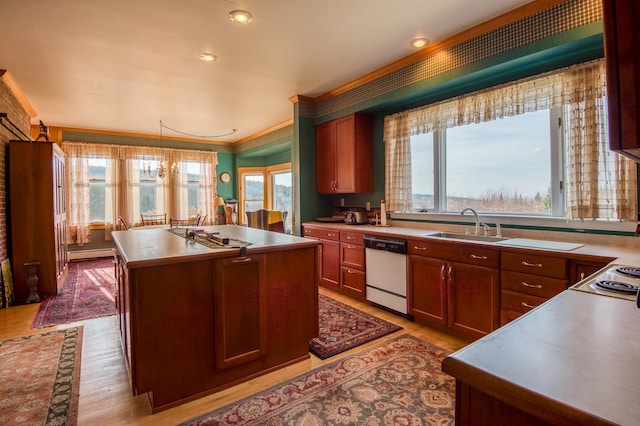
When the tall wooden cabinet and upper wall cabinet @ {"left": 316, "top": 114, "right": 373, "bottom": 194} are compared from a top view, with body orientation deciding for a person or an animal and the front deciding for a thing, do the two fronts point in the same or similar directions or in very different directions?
very different directions

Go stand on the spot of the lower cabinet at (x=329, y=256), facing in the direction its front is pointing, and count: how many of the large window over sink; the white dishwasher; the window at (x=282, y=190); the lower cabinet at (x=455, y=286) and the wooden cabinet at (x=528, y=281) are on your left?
4

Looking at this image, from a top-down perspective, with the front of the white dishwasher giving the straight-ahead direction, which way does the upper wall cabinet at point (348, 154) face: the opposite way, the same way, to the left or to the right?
the same way

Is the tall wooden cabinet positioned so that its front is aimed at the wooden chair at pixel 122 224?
no

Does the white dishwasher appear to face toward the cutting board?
no

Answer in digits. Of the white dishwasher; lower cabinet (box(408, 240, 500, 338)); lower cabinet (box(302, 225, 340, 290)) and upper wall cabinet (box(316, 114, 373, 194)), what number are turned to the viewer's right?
0

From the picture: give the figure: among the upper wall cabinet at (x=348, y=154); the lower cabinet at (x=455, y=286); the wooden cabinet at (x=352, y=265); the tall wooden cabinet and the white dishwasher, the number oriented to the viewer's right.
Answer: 1

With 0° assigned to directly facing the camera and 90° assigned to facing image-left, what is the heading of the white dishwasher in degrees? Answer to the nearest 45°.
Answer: approximately 45°

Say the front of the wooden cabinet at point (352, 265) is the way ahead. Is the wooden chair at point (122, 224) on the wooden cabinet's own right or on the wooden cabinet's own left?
on the wooden cabinet's own right

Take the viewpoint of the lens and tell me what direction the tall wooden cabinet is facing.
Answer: facing to the right of the viewer

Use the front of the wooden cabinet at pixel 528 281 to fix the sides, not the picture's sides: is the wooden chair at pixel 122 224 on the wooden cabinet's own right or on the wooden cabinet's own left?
on the wooden cabinet's own right

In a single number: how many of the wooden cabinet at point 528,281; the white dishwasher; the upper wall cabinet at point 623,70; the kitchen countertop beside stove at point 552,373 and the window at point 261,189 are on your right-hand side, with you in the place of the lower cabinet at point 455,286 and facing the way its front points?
2

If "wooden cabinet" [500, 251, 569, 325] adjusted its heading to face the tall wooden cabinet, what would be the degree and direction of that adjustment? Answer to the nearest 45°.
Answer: approximately 45° to its right

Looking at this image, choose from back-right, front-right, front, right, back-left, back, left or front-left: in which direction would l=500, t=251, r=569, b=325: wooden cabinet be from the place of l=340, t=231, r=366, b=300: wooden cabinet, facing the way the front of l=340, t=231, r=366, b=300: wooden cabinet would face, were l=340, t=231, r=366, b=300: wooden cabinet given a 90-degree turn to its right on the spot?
back

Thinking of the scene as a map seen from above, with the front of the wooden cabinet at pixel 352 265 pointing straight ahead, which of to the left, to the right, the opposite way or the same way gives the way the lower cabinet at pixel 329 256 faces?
the same way

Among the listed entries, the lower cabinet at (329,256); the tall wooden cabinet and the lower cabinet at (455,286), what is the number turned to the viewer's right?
1

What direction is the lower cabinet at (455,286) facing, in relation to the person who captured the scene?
facing the viewer and to the left of the viewer
